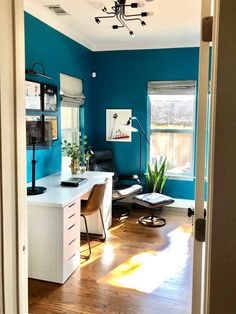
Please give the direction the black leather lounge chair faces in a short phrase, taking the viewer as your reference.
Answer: facing the viewer and to the right of the viewer

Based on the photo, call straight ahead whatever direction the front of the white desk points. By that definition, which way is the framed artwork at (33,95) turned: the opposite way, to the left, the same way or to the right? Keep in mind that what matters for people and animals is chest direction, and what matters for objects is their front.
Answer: the same way

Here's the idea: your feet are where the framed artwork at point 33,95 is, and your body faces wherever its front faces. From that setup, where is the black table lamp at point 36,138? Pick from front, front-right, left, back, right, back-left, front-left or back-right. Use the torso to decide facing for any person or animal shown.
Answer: front-right

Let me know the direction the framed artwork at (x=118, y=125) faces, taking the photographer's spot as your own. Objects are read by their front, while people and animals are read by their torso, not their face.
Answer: facing the viewer

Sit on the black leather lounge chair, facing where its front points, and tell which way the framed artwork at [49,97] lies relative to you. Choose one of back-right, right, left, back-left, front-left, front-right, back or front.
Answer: right

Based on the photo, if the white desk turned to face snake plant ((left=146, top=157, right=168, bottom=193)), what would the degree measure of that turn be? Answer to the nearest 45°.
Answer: approximately 90° to its left

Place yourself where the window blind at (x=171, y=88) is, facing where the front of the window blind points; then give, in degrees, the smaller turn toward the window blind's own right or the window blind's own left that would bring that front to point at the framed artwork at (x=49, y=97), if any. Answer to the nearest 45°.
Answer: approximately 45° to the window blind's own right

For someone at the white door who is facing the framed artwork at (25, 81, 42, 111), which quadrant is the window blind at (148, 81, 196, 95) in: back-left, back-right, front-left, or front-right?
front-right

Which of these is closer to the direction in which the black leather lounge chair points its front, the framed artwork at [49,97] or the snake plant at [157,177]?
the snake plant

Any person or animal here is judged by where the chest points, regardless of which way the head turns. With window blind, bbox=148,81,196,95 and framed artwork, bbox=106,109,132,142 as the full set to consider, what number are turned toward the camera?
2

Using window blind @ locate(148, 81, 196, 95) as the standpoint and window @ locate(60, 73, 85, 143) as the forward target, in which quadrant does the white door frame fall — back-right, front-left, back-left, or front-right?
front-left

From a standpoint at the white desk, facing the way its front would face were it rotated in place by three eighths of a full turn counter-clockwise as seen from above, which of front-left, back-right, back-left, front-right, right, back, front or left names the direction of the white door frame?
back

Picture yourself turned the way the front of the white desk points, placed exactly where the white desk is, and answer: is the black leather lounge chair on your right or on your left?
on your left

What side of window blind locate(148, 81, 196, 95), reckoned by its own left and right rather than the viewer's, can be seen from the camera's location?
front

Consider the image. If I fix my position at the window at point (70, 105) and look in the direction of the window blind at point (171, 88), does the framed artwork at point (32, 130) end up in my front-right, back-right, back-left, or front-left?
back-right

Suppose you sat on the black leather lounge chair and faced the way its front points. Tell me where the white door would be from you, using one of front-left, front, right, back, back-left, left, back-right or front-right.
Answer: front-right
